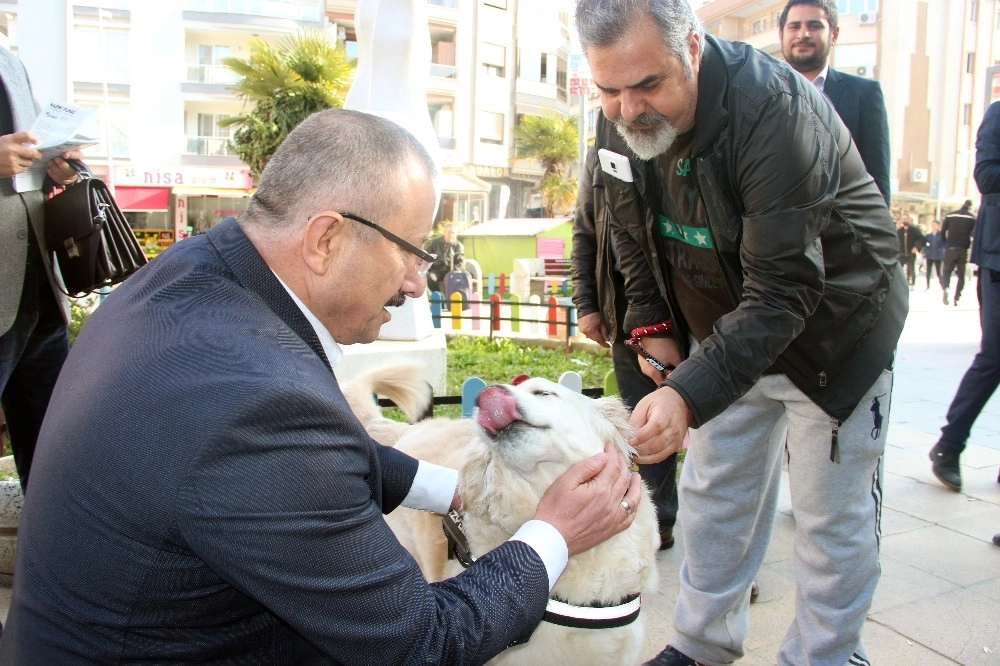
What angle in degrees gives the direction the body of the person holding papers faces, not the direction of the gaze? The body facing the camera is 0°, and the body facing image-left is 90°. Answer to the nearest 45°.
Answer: approximately 315°

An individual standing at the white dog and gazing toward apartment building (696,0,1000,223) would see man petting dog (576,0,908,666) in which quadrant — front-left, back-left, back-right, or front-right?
front-right

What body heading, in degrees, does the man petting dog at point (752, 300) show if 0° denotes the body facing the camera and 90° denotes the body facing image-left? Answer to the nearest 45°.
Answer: approximately 45°

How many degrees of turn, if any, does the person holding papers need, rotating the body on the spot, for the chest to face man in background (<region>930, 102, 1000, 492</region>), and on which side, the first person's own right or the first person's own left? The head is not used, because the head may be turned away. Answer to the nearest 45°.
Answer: approximately 45° to the first person's own left

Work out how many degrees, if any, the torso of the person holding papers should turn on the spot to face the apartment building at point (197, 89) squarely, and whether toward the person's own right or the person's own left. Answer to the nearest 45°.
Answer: approximately 135° to the person's own left

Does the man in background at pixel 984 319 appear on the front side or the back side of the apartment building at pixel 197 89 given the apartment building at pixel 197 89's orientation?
on the front side

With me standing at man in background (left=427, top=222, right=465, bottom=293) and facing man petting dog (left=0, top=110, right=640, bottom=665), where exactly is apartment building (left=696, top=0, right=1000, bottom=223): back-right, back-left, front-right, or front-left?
back-left

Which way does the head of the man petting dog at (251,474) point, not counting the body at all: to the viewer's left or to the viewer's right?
to the viewer's right

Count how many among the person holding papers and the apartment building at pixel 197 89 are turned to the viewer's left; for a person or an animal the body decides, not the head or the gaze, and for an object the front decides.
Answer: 0

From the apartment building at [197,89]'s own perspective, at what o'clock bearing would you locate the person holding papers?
The person holding papers is roughly at 12 o'clock from the apartment building.

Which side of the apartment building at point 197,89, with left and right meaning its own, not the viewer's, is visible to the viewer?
front

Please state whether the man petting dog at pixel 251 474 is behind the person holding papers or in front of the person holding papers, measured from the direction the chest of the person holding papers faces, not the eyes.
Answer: in front
